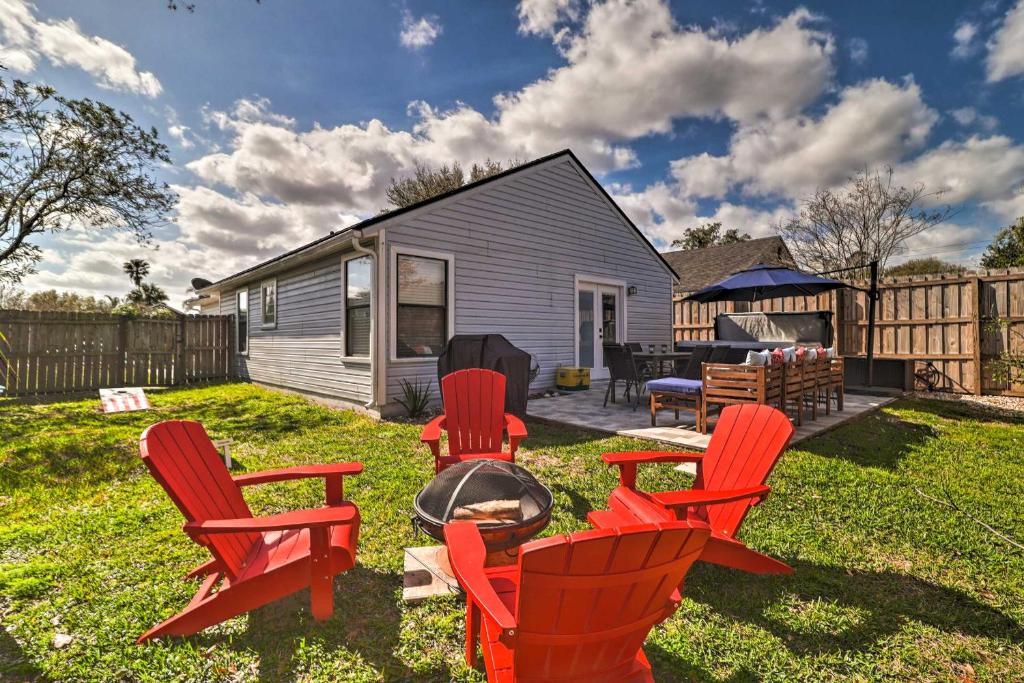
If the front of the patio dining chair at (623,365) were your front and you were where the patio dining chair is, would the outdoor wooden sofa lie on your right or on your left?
on your right

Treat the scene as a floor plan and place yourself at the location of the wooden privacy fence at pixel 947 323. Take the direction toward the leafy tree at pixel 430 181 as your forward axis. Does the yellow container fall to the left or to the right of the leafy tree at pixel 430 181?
left

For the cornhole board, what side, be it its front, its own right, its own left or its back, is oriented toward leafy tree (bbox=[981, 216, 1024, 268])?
left

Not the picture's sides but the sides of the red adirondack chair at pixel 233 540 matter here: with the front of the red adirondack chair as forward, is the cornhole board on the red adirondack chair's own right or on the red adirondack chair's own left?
on the red adirondack chair's own left

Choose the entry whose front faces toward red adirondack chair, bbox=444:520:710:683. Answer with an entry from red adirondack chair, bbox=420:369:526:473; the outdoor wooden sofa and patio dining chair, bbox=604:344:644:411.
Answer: red adirondack chair, bbox=420:369:526:473

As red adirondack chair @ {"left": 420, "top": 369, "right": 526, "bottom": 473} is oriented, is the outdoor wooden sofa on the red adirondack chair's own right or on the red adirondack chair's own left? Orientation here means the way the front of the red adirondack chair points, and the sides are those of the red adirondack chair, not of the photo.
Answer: on the red adirondack chair's own left

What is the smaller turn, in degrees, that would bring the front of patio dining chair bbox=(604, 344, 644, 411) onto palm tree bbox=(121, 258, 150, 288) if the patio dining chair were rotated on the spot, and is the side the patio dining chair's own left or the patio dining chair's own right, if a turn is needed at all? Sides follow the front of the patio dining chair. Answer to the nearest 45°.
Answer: approximately 90° to the patio dining chair's own left

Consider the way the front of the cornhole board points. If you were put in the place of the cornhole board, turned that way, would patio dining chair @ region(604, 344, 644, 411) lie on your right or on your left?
on your left

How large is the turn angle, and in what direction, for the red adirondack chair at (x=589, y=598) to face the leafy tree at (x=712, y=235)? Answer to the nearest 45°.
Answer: approximately 45° to its right
